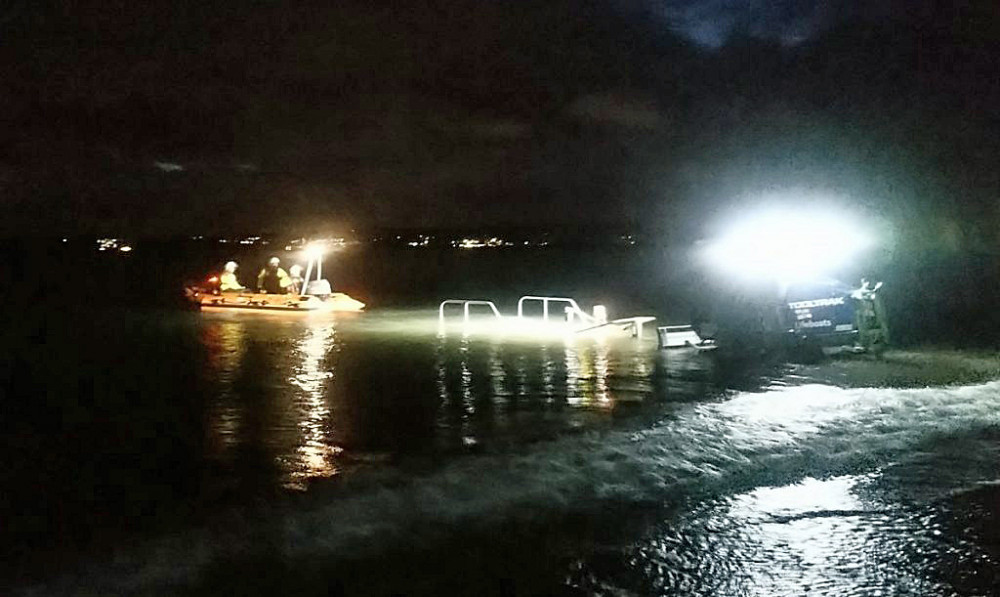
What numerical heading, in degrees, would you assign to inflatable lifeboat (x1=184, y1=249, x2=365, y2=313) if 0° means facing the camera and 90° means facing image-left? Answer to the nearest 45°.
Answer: approximately 90°

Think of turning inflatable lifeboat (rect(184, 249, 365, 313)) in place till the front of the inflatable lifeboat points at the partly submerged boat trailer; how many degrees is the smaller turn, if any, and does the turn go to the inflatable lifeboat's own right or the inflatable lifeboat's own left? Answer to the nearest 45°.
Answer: approximately 135° to the inflatable lifeboat's own left
